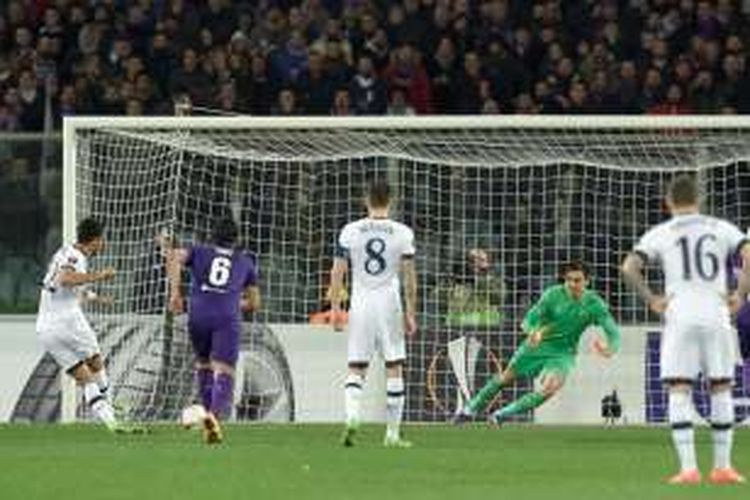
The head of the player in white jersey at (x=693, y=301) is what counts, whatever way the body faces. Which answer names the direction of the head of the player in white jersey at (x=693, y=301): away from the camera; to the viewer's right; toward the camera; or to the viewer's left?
away from the camera

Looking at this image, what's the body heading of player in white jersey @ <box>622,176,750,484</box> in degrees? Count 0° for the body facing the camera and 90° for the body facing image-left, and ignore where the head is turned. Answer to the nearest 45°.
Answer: approximately 180°

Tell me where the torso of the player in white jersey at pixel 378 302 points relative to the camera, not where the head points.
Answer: away from the camera

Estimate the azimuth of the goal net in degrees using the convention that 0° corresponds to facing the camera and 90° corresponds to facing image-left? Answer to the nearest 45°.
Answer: approximately 0°

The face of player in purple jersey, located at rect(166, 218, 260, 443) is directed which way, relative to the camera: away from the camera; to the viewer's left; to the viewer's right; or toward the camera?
away from the camera

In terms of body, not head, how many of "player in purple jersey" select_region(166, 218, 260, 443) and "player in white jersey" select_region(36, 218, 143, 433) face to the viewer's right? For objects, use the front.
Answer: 1

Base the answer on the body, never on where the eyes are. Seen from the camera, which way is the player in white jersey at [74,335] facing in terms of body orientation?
to the viewer's right

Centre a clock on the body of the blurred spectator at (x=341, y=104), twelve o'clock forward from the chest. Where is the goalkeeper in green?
The goalkeeper in green is roughly at 11 o'clock from the blurred spectator.

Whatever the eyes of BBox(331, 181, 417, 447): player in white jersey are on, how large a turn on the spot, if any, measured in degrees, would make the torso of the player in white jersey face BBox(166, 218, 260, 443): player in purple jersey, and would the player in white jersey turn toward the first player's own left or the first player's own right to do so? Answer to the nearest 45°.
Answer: approximately 45° to the first player's own left

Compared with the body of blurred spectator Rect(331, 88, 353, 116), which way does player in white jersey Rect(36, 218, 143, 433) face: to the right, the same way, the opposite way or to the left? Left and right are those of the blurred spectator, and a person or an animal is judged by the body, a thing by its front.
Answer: to the left

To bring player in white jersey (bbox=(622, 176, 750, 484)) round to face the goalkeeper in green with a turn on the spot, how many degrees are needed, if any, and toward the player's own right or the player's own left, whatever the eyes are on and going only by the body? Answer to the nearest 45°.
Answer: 0° — they already face them

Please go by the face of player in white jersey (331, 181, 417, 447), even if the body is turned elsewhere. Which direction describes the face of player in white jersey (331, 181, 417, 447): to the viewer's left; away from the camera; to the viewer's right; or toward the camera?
away from the camera

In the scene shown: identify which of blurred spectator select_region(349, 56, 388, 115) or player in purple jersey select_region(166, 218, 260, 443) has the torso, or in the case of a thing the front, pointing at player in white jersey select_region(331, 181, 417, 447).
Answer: the blurred spectator

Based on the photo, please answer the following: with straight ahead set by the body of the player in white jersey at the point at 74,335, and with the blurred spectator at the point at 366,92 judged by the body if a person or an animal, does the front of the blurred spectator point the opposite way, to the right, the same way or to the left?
to the right

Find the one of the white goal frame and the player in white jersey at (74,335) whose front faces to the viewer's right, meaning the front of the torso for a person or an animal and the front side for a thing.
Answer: the player in white jersey

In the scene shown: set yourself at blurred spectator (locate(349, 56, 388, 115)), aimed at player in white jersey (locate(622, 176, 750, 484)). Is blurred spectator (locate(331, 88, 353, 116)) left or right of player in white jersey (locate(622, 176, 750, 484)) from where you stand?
right
